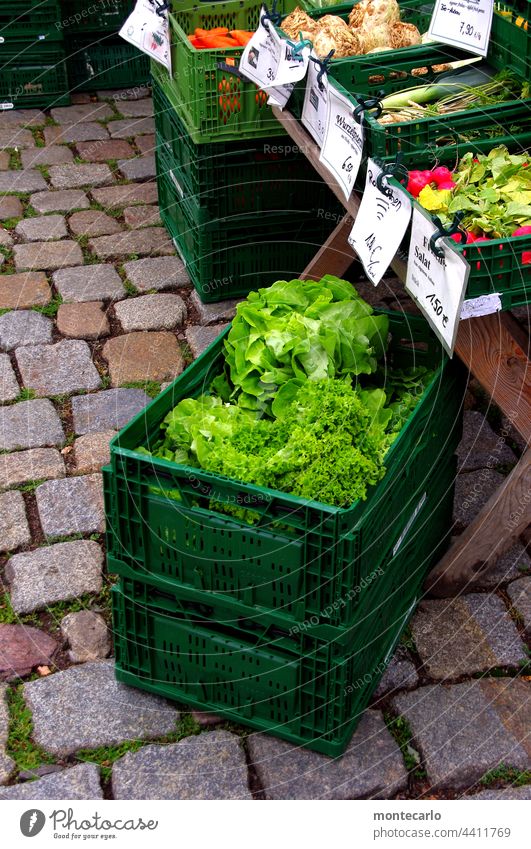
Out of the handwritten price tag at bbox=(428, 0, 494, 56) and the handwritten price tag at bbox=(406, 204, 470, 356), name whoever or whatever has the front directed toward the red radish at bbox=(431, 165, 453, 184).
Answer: the handwritten price tag at bbox=(428, 0, 494, 56)

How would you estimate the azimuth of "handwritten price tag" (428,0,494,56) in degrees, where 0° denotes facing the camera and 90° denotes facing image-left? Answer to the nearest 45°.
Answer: approximately 0°

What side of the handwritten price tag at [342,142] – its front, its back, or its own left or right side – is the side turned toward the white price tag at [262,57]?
right

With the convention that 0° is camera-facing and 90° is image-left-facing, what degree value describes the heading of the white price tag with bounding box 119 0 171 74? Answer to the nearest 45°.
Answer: approximately 45°

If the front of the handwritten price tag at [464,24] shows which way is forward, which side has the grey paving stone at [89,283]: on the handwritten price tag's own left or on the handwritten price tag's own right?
on the handwritten price tag's own right

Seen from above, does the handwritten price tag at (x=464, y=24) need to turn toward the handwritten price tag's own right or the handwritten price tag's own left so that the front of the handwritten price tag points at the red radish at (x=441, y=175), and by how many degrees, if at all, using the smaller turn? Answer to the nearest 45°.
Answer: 0° — it already faces it

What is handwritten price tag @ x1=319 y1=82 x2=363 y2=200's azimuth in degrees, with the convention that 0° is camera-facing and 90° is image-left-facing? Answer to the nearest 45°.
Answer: approximately 45°
